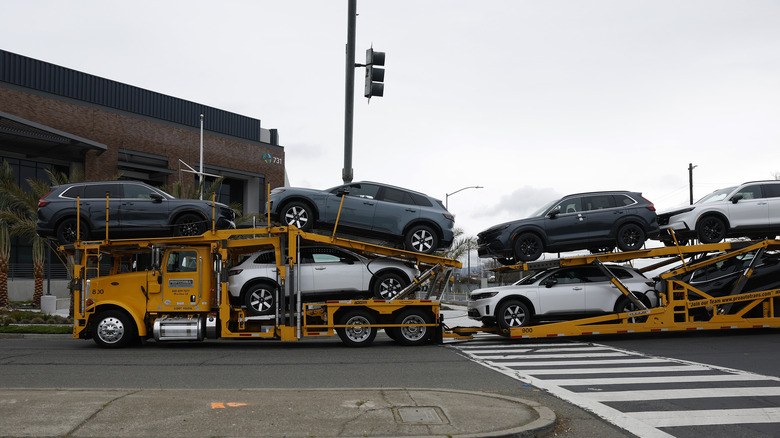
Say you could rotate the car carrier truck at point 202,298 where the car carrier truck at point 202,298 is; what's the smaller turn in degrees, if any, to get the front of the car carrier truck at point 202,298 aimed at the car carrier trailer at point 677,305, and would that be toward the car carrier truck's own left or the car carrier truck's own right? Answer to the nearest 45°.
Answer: approximately 180°

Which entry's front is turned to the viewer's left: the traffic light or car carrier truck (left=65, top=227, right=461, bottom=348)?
the car carrier truck

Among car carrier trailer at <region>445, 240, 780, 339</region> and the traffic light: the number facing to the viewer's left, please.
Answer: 1

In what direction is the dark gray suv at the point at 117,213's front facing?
to the viewer's right

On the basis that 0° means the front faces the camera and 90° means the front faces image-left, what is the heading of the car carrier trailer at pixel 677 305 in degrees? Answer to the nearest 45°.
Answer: approximately 90°

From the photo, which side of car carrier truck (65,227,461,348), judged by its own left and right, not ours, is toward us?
left

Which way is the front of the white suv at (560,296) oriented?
to the viewer's left

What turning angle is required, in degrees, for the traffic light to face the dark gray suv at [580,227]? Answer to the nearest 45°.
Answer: approximately 45° to its left

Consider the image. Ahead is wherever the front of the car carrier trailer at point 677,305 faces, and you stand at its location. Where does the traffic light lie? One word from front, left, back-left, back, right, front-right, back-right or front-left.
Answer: front-left

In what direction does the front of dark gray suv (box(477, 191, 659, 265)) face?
to the viewer's left
